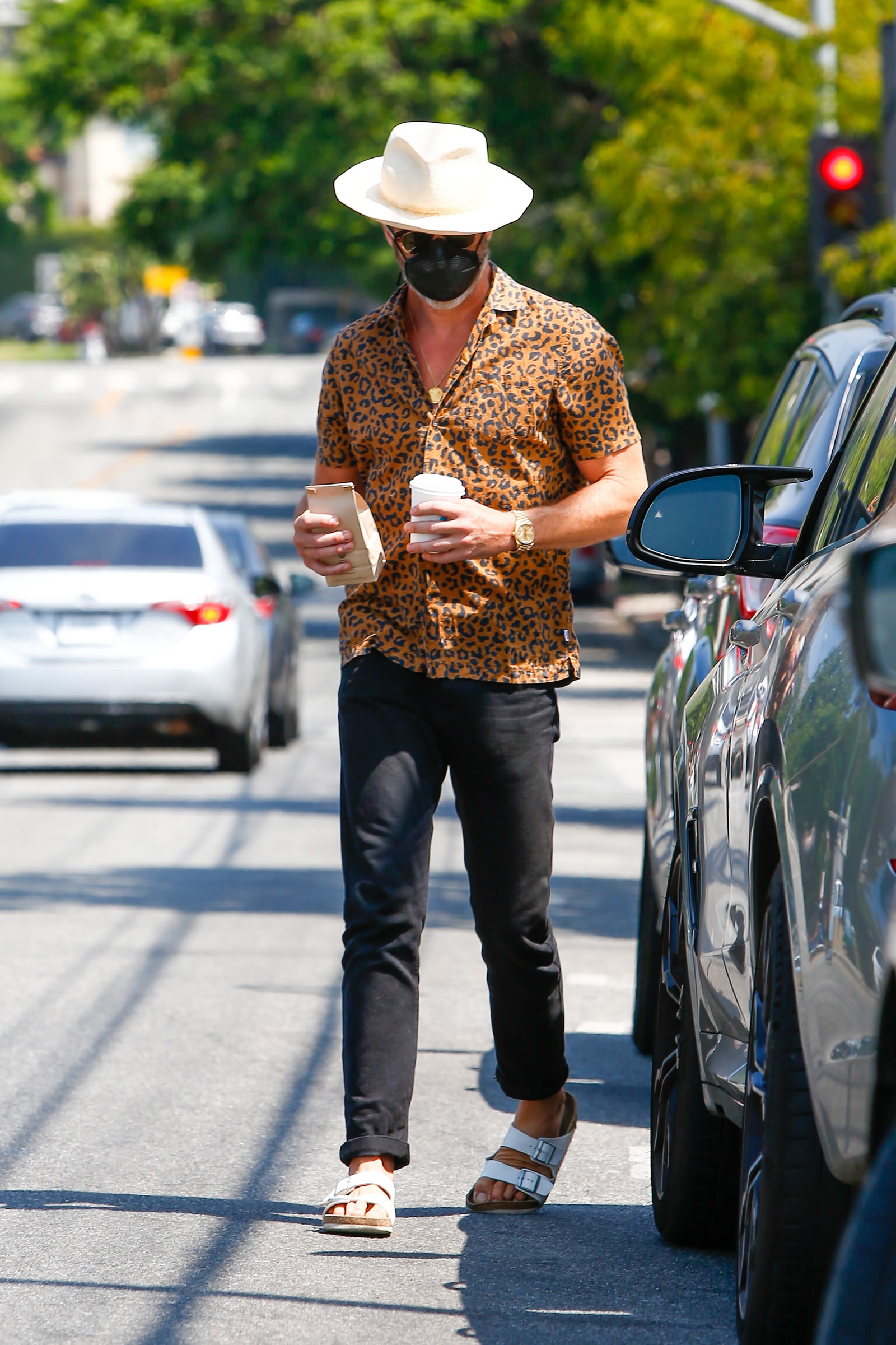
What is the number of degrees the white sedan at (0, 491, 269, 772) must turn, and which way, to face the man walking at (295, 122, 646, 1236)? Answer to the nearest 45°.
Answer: approximately 180°

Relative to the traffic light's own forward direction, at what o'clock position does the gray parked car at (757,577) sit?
The gray parked car is roughly at 12 o'clock from the traffic light.

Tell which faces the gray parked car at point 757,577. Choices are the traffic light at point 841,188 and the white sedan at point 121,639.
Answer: the traffic light

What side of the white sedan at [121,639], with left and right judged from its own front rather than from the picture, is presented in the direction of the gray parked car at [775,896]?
back

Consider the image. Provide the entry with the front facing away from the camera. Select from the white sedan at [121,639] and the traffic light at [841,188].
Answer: the white sedan

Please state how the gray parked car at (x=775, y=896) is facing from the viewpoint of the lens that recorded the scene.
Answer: facing away from the viewer

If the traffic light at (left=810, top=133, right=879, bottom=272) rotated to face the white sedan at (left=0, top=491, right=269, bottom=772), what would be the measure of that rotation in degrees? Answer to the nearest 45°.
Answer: approximately 45° to its right

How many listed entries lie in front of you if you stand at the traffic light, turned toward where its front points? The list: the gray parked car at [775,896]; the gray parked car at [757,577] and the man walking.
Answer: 3

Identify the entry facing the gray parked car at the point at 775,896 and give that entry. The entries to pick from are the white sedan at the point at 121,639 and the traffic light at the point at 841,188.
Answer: the traffic light

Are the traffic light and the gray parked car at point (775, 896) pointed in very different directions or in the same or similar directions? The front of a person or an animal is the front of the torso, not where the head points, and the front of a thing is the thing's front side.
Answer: very different directions

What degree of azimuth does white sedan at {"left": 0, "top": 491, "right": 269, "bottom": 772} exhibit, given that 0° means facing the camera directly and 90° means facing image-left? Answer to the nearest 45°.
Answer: approximately 180°
